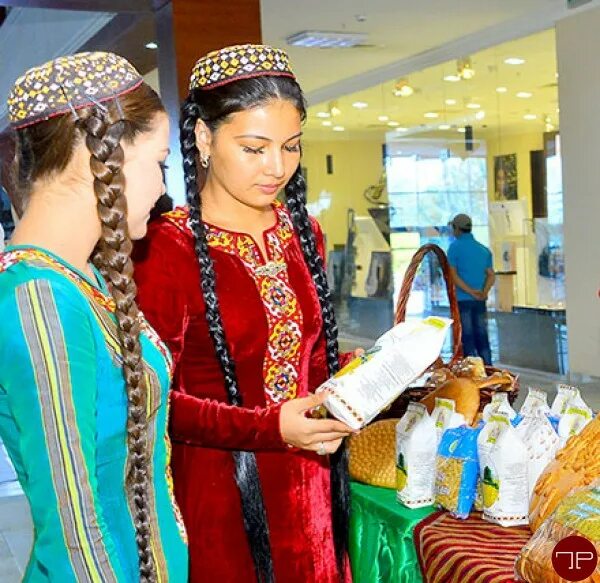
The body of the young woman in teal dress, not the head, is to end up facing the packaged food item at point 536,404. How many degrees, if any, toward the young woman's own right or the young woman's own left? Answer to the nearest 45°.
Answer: approximately 45° to the young woman's own left

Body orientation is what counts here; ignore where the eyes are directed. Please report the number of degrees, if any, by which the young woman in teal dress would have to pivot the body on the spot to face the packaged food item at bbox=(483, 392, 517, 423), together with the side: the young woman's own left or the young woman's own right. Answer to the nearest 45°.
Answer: approximately 45° to the young woman's own left

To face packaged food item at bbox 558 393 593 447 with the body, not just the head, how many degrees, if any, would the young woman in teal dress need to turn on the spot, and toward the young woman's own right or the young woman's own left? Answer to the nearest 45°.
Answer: approximately 45° to the young woman's own left

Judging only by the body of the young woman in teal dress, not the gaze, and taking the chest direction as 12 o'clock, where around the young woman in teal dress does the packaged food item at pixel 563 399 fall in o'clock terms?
The packaged food item is roughly at 11 o'clock from the young woman in teal dress.

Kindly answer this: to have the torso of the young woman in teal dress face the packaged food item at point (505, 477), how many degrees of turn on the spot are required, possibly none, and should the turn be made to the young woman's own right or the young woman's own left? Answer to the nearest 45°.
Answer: approximately 45° to the young woman's own left

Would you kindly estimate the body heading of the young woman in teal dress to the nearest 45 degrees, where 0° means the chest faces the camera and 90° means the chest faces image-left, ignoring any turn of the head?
approximately 270°

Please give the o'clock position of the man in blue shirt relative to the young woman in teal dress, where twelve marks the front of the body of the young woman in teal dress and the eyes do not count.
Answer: The man in blue shirt is roughly at 10 o'clock from the young woman in teal dress.

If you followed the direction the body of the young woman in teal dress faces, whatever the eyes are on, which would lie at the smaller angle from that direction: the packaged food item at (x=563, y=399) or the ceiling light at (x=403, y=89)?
the packaged food item

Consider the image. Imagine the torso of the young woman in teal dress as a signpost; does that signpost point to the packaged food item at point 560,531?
yes

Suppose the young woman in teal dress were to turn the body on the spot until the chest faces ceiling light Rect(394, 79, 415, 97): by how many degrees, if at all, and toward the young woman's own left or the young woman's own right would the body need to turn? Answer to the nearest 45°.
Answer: approximately 90° to the young woman's own left
